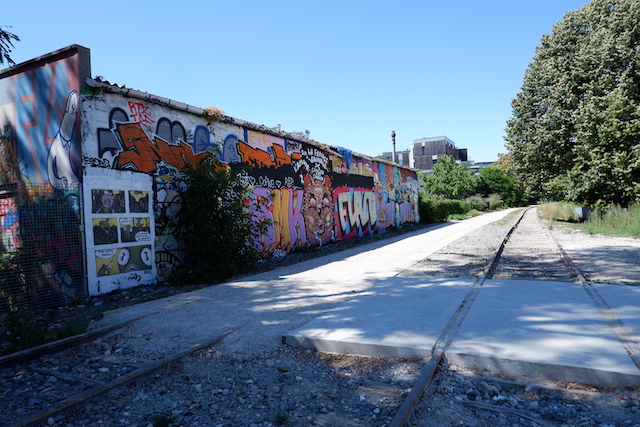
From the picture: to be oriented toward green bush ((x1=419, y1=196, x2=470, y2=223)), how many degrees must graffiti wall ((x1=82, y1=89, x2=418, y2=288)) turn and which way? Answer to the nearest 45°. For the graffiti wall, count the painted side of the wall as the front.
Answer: approximately 90° to its left

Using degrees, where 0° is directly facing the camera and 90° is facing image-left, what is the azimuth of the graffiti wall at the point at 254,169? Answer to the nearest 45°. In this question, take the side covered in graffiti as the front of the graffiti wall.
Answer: approximately 315°

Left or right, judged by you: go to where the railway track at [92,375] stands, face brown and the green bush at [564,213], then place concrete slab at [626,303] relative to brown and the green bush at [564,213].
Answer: right

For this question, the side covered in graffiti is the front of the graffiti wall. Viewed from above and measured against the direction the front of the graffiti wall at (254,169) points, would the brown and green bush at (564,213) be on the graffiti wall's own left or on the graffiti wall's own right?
on the graffiti wall's own left

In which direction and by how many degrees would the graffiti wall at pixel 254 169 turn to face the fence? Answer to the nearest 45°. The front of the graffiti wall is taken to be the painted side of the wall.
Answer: approximately 90° to its right

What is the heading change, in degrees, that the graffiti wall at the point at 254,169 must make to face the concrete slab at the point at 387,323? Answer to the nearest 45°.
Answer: approximately 45° to its right

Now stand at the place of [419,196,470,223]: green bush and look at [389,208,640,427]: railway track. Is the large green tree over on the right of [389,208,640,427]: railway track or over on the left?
left

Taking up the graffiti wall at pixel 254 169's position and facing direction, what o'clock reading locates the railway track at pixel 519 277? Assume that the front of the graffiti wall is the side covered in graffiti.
The railway track is roughly at 12 o'clock from the graffiti wall.

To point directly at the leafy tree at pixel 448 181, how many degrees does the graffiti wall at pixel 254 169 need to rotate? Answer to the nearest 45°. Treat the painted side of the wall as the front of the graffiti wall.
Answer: approximately 90° to its left

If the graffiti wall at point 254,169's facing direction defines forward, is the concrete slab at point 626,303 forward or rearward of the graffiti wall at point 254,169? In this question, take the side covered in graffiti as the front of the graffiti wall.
forward
